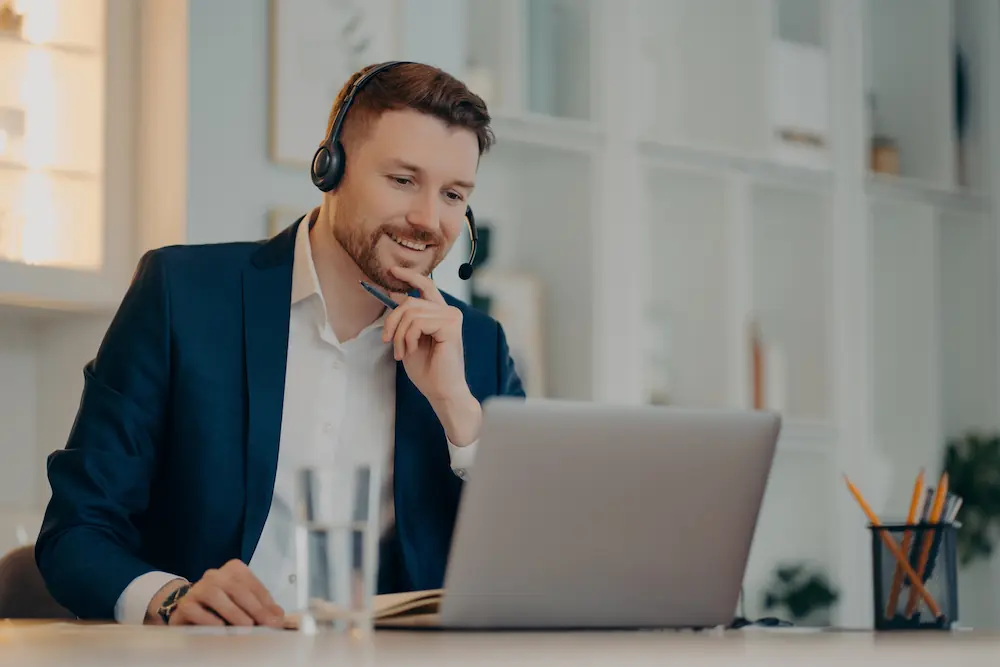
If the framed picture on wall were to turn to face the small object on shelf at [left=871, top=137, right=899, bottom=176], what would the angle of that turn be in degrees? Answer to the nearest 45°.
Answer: approximately 135° to its left

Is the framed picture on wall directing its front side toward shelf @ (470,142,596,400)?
no

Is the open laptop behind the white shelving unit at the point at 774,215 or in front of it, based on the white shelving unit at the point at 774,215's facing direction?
in front

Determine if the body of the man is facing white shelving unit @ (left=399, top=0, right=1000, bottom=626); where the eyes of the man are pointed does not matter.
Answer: no

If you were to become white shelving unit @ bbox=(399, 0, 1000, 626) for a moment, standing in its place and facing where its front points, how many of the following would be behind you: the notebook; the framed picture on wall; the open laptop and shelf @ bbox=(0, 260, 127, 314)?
0

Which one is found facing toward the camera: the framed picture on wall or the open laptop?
the framed picture on wall

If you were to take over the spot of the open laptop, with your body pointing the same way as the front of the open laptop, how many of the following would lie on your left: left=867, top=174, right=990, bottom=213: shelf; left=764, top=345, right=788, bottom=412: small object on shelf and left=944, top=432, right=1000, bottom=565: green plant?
0

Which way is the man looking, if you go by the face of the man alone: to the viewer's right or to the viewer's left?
to the viewer's right

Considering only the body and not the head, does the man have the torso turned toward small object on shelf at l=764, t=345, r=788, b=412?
no

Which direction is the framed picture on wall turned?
toward the camera

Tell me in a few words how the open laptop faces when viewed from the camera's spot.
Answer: facing away from the viewer and to the left of the viewer

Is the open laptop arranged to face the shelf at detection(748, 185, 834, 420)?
no

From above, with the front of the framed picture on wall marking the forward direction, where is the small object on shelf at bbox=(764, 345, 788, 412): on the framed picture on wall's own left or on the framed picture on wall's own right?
on the framed picture on wall's own left

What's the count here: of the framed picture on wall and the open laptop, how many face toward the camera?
1

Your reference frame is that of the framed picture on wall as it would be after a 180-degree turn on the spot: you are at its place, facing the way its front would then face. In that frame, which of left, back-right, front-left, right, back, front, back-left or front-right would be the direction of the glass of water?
back

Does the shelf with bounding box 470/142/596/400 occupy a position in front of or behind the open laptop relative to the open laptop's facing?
in front
